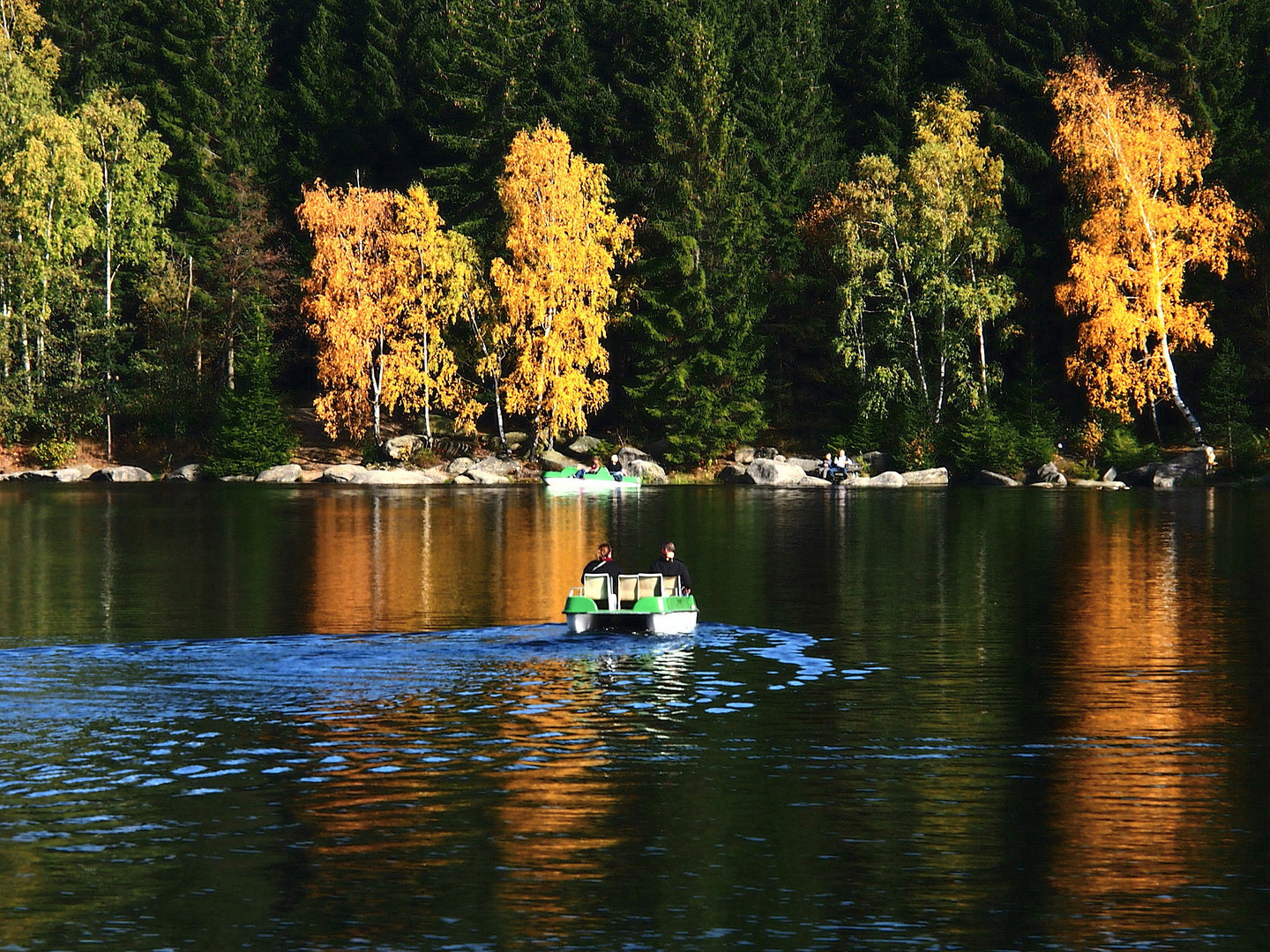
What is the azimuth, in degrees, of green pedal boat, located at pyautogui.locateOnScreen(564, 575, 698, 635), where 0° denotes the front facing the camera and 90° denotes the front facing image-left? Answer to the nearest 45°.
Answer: approximately 180°
